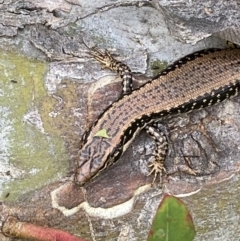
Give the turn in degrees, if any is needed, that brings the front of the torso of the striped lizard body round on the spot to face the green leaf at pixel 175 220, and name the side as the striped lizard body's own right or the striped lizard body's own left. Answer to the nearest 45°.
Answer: approximately 45° to the striped lizard body's own left

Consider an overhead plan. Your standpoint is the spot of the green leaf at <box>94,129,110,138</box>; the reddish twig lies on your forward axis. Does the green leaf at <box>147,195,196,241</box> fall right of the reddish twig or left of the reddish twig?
left

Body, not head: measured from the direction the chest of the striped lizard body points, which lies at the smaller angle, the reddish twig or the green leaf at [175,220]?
the reddish twig

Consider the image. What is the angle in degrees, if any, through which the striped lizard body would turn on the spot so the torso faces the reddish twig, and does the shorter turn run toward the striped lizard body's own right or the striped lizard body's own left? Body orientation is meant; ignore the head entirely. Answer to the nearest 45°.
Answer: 0° — it already faces it

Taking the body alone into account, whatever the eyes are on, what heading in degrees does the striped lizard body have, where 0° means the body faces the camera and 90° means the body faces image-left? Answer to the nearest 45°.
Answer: approximately 45°
